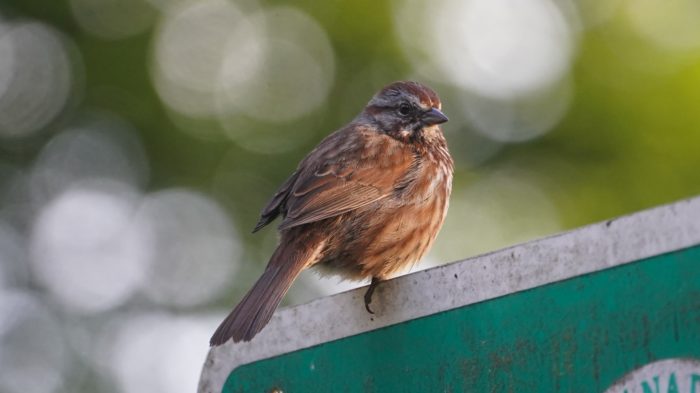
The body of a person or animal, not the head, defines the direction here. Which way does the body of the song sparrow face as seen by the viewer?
to the viewer's right
